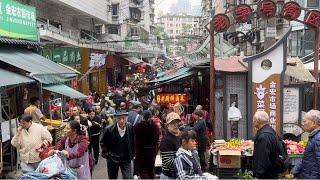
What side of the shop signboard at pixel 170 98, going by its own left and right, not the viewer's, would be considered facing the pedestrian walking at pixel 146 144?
front

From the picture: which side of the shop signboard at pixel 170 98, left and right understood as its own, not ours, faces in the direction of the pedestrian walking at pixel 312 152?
front

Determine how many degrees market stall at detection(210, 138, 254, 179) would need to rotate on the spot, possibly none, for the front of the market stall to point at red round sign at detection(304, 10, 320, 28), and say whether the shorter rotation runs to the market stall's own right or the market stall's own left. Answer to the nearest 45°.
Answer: approximately 135° to the market stall's own left

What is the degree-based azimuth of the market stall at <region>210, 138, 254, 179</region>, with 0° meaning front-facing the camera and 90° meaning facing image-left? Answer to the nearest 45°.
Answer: approximately 0°

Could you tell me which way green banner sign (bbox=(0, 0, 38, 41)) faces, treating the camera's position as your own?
facing the viewer and to the right of the viewer

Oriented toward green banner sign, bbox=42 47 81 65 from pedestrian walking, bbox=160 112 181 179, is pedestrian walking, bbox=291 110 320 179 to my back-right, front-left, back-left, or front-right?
back-right

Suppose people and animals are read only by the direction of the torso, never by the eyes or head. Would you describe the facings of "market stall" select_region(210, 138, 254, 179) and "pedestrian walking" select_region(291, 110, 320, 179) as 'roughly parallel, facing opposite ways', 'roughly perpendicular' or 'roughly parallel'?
roughly perpendicular

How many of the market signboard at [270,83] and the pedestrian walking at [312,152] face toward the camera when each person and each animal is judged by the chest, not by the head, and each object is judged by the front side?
1

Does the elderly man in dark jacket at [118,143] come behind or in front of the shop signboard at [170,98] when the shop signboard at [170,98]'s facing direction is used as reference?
in front
